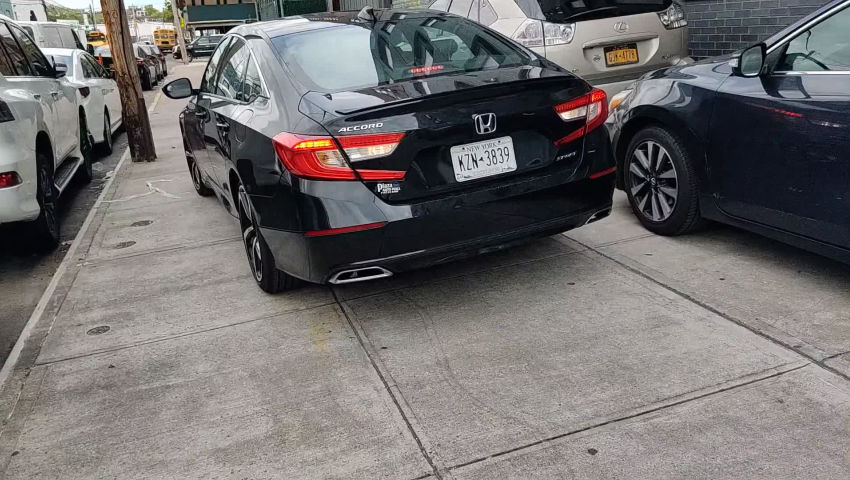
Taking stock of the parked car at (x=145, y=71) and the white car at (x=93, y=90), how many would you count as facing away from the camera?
2

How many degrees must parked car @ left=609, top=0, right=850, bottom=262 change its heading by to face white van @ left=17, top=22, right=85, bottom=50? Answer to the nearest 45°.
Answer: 0° — it already faces it

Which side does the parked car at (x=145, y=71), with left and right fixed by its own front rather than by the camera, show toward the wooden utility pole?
back

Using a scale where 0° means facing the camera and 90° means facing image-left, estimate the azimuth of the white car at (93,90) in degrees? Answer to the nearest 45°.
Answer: approximately 180°

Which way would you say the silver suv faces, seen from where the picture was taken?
facing away from the viewer and to the left of the viewer

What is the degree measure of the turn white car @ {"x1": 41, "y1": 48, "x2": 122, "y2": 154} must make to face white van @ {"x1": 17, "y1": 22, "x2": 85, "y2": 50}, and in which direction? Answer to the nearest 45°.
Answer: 0° — it already faces it

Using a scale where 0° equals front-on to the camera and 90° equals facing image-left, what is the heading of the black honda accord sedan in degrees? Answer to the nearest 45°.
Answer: approximately 135°

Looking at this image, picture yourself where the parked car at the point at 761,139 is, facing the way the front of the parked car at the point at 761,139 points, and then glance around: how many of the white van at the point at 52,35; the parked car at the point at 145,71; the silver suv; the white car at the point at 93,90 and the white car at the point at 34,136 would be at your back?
0

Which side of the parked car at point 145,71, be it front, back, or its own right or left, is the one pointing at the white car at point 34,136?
back

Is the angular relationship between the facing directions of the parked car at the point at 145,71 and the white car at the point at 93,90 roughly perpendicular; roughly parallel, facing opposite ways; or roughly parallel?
roughly parallel

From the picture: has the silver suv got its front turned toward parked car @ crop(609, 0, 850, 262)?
no

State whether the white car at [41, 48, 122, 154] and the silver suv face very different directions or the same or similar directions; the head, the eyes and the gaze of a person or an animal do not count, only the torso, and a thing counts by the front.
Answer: same or similar directions

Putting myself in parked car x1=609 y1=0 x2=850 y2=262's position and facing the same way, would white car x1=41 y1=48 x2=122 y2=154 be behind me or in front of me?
in front

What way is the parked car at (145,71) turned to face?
away from the camera

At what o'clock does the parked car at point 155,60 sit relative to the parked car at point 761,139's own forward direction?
the parked car at point 155,60 is roughly at 12 o'clock from the parked car at point 761,139.
